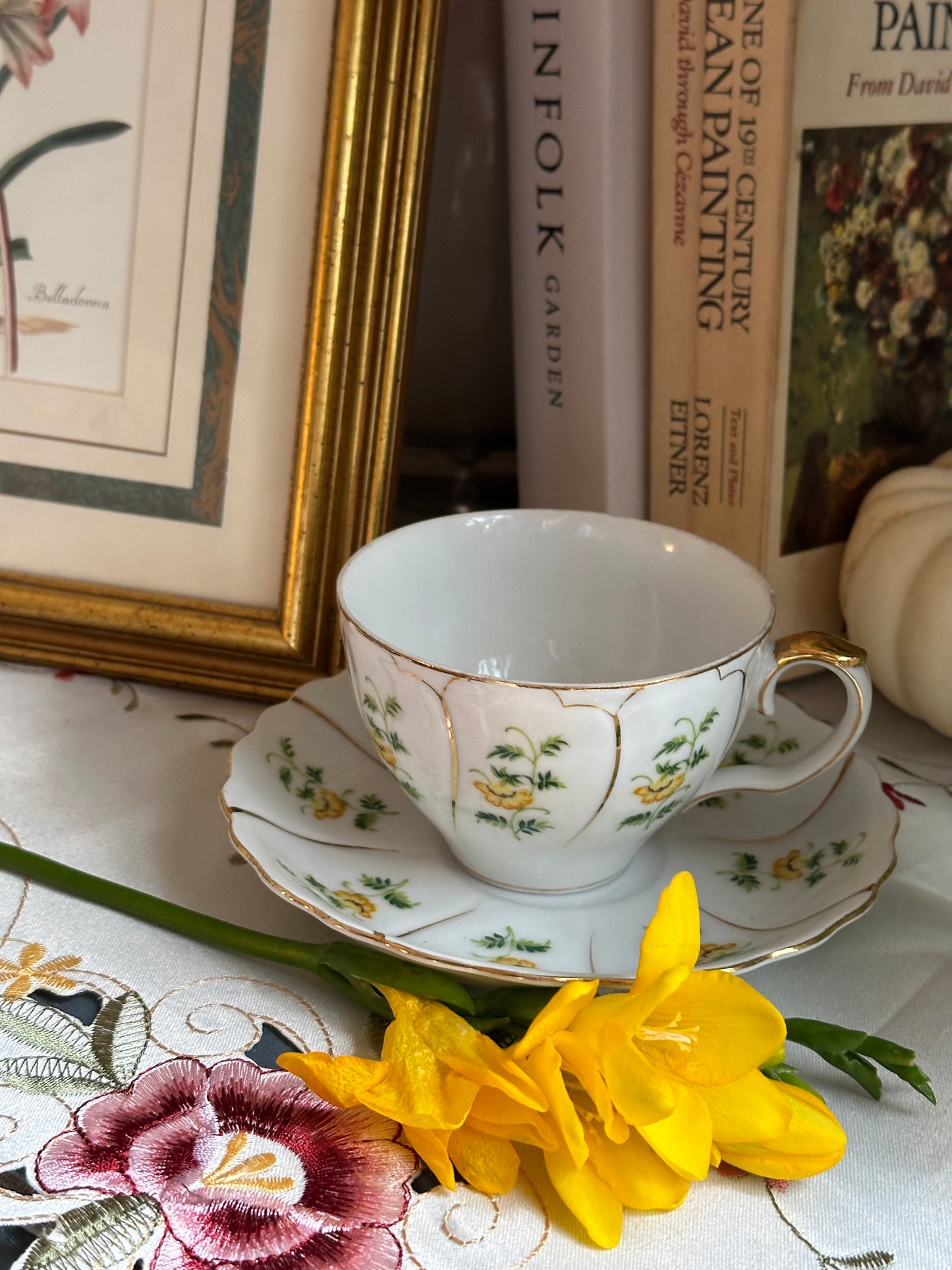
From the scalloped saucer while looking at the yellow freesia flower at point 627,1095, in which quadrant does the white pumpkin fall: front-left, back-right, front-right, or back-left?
back-left

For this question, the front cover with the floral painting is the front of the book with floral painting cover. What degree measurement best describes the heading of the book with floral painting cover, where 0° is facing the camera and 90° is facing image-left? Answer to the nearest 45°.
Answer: approximately 315°
